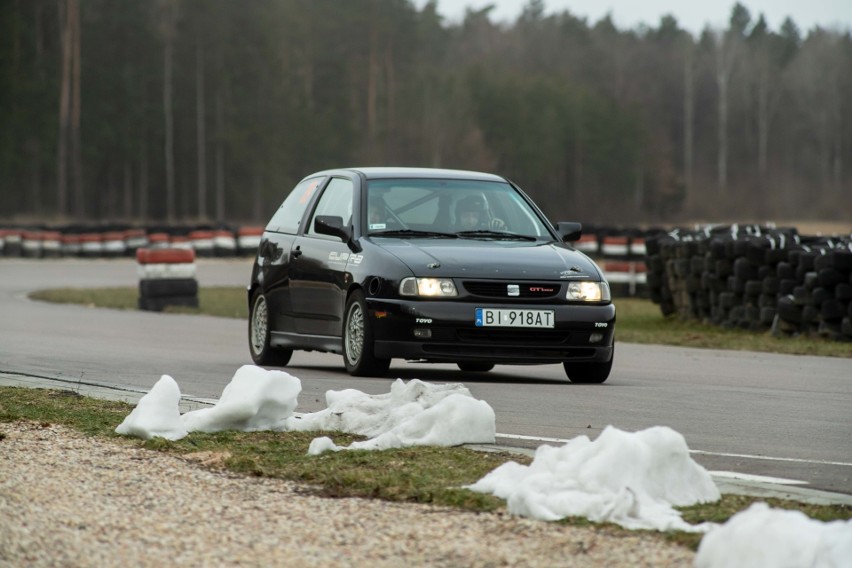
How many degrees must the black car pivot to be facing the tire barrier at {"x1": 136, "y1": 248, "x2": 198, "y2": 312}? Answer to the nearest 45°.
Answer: approximately 135° to its left

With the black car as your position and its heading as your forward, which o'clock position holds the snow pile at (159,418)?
The snow pile is roughly at 2 o'clock from the black car.

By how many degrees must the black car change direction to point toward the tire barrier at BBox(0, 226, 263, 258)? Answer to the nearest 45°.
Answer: approximately 135° to its left

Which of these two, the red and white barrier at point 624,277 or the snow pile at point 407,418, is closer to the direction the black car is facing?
the snow pile

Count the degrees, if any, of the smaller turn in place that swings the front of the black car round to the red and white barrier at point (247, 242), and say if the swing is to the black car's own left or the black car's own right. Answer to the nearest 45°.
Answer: approximately 135° to the black car's own left

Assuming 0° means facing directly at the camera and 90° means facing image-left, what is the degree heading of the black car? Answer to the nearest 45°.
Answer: approximately 315°

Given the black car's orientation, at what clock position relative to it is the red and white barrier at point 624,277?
The red and white barrier is roughly at 8 o'clock from the black car.

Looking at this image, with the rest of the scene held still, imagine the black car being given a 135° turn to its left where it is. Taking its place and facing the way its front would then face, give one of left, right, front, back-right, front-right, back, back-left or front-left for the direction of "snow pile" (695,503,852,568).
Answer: back

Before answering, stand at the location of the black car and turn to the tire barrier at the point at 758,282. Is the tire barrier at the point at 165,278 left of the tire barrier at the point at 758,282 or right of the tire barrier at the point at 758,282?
left

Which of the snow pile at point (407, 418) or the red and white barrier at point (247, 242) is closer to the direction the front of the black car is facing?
the snow pile

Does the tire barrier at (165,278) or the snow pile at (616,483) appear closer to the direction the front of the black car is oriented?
the snow pile
